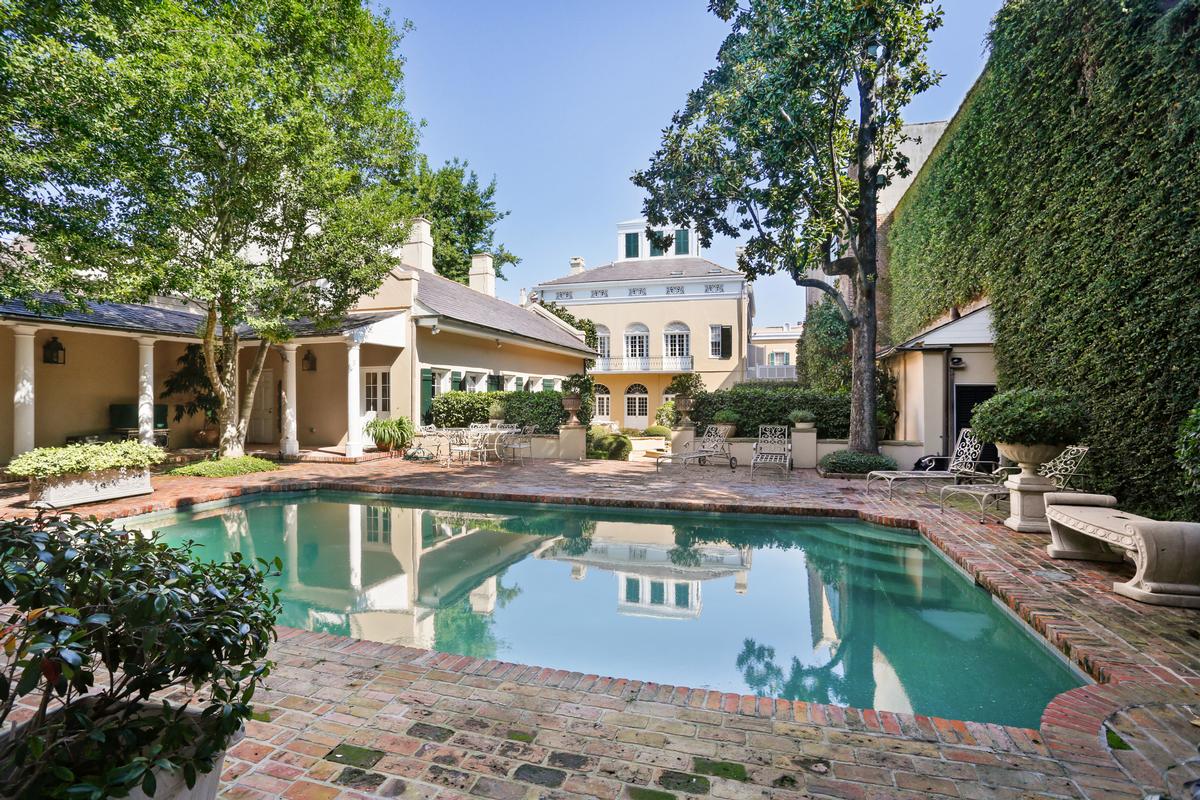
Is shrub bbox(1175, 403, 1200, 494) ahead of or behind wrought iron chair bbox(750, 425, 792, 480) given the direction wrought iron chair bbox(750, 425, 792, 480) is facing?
ahead

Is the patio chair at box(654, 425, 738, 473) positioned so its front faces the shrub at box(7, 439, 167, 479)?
yes

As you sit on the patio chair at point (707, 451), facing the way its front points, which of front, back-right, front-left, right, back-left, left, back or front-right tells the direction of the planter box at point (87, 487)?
front

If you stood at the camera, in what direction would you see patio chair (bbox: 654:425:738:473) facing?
facing the viewer and to the left of the viewer

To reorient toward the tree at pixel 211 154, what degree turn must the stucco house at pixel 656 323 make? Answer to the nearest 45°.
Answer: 0° — it already faces it

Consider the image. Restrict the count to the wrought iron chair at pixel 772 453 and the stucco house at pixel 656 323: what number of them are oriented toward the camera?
2

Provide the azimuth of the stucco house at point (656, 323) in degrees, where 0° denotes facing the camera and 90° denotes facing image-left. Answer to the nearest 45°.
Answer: approximately 0°

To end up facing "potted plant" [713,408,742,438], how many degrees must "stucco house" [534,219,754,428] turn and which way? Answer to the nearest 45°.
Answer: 0° — it already faces it

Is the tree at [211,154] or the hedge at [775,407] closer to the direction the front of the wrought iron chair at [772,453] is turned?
the tree

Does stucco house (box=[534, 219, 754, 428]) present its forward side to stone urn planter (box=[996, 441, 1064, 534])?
yes

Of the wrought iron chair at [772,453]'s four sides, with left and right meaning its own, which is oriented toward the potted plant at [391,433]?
right

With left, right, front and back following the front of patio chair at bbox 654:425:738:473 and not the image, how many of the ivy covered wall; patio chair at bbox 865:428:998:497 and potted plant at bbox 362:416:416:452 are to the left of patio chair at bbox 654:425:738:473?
2

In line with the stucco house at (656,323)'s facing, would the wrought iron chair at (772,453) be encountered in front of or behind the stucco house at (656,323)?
in front

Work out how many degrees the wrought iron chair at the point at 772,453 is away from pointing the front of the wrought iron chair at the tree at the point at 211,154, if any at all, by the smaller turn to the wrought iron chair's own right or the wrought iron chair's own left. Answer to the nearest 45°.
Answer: approximately 45° to the wrought iron chair's own right
